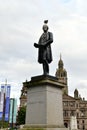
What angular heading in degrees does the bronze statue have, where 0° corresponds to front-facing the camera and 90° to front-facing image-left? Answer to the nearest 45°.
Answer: approximately 45°
